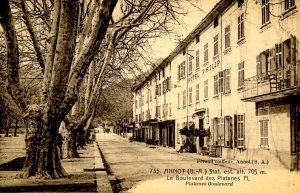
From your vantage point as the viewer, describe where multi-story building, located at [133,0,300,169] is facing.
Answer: facing the viewer and to the left of the viewer
